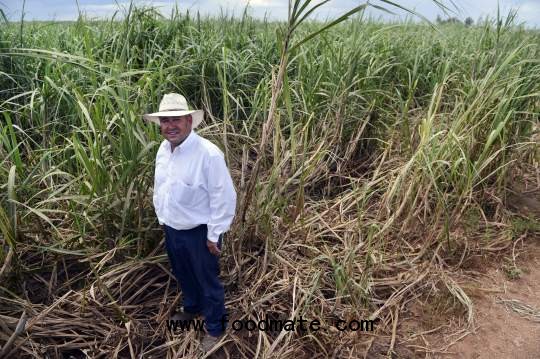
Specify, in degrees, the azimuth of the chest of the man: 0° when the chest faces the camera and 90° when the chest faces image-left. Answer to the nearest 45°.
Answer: approximately 45°
